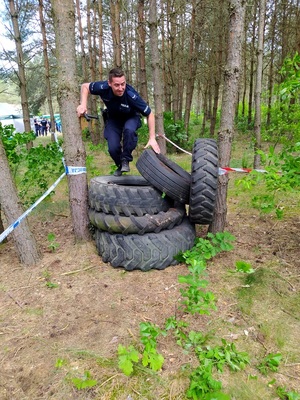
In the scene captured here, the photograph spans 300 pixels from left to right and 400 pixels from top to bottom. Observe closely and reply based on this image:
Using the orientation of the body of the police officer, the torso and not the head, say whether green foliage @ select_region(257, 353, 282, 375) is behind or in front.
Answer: in front

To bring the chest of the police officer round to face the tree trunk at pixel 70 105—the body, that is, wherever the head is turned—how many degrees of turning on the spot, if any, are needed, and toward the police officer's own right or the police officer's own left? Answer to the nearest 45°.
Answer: approximately 45° to the police officer's own right

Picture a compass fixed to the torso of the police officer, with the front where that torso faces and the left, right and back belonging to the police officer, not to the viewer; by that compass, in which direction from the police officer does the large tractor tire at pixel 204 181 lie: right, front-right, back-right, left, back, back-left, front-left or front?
front-left

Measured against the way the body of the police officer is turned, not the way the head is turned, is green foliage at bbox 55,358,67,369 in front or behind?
in front

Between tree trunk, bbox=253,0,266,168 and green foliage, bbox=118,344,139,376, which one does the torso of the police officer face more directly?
the green foliage

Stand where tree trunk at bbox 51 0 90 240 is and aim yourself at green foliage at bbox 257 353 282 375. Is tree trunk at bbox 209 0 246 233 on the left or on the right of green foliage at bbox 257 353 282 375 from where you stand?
left

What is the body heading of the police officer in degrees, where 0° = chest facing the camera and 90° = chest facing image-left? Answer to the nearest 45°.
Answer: approximately 0°

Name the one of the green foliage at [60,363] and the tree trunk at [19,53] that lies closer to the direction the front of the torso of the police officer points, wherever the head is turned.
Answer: the green foliage

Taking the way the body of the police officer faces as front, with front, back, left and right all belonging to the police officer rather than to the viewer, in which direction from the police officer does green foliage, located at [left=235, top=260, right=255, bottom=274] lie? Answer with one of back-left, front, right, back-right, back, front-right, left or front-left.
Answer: front-left

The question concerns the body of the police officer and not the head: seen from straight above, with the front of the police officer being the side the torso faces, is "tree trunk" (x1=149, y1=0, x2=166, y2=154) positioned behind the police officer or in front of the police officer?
behind

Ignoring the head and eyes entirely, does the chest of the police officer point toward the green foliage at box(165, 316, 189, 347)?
yes

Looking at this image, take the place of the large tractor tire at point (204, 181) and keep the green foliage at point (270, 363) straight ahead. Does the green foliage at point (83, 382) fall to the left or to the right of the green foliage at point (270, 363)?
right
